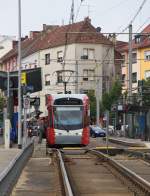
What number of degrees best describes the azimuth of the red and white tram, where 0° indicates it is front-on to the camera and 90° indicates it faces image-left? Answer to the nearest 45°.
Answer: approximately 0°
